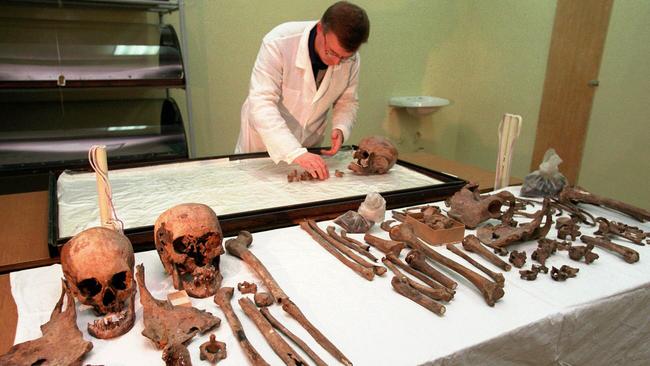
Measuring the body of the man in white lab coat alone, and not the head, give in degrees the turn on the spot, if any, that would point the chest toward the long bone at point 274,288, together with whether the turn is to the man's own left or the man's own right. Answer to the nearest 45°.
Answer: approximately 45° to the man's own right

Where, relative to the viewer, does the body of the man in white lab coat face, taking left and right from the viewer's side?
facing the viewer and to the right of the viewer

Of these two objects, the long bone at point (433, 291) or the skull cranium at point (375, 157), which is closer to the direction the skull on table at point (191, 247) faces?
the long bone

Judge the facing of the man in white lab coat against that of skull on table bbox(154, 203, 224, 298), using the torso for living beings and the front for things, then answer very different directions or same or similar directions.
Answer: same or similar directions

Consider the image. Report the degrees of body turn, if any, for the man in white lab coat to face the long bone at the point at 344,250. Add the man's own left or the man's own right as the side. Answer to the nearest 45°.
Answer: approximately 45° to the man's own right

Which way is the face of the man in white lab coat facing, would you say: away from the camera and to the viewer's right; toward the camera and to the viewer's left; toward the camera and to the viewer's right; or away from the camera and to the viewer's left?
toward the camera and to the viewer's right

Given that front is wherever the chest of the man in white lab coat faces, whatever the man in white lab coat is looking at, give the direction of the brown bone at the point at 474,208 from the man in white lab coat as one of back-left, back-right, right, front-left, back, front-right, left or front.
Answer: front

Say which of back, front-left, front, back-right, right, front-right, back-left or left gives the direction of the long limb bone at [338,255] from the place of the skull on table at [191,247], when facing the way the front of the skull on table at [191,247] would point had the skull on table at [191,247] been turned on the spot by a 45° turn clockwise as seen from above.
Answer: left

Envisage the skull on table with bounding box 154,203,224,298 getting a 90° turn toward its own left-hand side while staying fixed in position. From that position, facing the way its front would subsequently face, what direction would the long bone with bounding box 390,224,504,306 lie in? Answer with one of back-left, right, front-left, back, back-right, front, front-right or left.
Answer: front-right

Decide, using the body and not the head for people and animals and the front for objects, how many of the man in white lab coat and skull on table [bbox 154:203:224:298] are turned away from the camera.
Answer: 0

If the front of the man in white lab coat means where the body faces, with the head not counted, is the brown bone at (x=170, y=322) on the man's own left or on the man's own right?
on the man's own right

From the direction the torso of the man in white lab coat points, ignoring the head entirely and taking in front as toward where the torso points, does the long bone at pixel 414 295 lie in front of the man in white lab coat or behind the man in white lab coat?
in front

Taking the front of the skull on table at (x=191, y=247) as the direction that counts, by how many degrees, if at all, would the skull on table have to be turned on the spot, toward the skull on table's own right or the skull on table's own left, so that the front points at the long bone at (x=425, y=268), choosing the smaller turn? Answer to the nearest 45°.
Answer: approximately 45° to the skull on table's own left

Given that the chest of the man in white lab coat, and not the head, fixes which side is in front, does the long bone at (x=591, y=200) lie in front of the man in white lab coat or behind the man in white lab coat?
in front

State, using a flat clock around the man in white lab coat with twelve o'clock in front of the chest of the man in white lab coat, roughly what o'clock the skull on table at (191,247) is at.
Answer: The skull on table is roughly at 2 o'clock from the man in white lab coat.
